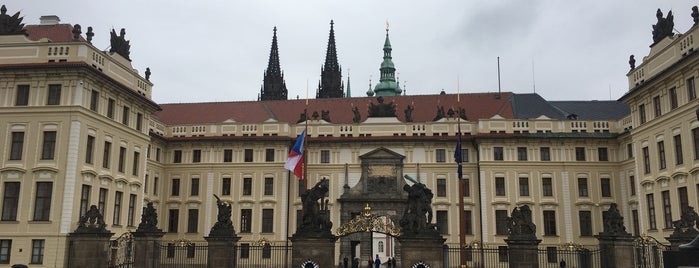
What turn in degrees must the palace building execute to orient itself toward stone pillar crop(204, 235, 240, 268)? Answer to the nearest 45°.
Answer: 0° — it already faces it

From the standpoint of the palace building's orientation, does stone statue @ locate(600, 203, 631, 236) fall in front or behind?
in front

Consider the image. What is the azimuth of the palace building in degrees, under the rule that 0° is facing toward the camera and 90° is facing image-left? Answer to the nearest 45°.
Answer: approximately 0°

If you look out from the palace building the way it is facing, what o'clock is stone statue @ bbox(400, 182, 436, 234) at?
The stone statue is roughly at 12 o'clock from the palace building.

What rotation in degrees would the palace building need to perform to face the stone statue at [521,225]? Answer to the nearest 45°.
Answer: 0° — it already faces it

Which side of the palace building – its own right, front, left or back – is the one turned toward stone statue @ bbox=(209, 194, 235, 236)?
front

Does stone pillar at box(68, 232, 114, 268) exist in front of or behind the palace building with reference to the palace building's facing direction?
in front
